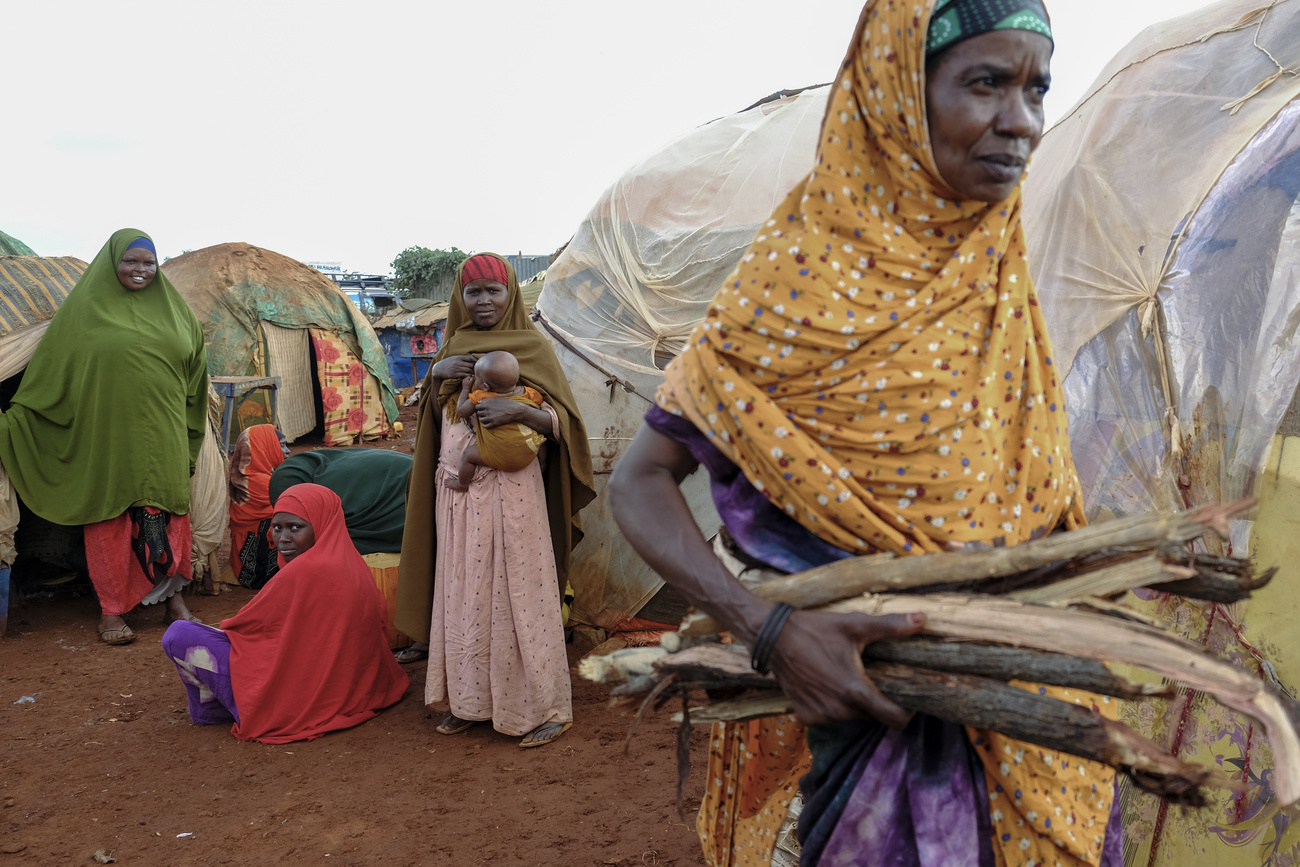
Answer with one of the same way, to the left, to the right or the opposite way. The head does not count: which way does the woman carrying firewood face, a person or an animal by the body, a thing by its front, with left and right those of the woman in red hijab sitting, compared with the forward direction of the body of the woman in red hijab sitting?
to the left

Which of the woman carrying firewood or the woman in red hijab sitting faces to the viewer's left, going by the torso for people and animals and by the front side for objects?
the woman in red hijab sitting

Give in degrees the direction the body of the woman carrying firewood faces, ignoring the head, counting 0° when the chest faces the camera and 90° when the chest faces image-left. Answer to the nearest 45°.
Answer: approximately 315°

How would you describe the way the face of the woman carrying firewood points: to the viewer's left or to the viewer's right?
to the viewer's right

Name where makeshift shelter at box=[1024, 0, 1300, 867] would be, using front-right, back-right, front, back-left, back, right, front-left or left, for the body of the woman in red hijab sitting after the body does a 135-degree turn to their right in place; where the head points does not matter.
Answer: right

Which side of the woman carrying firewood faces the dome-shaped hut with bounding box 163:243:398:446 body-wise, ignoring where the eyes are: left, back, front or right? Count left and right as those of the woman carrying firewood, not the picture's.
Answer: back

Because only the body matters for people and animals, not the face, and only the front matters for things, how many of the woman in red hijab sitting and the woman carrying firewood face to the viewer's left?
1

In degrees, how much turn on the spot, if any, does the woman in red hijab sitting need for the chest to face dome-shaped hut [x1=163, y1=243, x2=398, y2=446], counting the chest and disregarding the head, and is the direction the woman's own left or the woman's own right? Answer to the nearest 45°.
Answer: approximately 90° to the woman's own right

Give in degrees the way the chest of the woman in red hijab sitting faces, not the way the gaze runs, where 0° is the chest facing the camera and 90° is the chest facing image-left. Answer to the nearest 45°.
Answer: approximately 90°

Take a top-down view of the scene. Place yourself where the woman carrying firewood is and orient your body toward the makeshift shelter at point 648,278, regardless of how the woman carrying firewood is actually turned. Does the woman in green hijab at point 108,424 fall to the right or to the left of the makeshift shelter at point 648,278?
left
